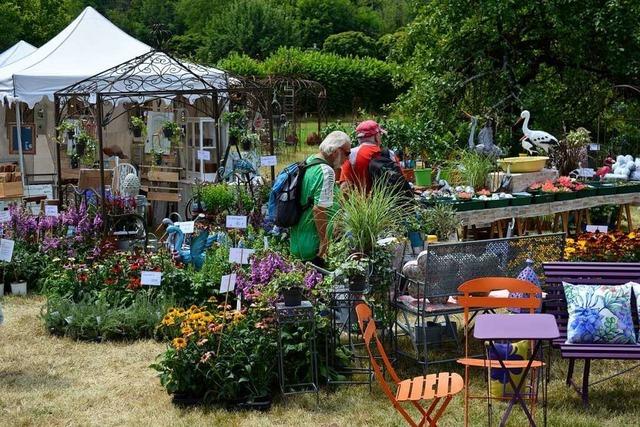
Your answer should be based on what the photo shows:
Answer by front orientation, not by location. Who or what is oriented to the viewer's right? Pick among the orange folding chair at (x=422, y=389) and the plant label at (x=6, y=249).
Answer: the orange folding chair

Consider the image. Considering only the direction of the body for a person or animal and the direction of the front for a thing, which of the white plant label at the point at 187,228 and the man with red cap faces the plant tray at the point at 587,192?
the man with red cap

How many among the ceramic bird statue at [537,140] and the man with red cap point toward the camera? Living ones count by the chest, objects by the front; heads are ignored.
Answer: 0

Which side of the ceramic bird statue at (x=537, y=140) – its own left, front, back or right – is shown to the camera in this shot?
left

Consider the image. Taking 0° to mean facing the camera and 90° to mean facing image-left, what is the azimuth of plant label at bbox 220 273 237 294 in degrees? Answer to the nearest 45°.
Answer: approximately 0°

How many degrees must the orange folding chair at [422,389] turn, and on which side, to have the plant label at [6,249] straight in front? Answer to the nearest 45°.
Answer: approximately 135° to its left

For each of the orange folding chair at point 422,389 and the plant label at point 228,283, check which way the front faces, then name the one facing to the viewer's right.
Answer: the orange folding chair

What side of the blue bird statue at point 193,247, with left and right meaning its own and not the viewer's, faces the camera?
left

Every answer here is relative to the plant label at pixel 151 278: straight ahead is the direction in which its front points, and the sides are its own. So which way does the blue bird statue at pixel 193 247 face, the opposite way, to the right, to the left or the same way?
to the right

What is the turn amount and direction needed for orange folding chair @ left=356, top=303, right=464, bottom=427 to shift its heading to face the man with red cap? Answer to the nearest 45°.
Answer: approximately 90° to its left
